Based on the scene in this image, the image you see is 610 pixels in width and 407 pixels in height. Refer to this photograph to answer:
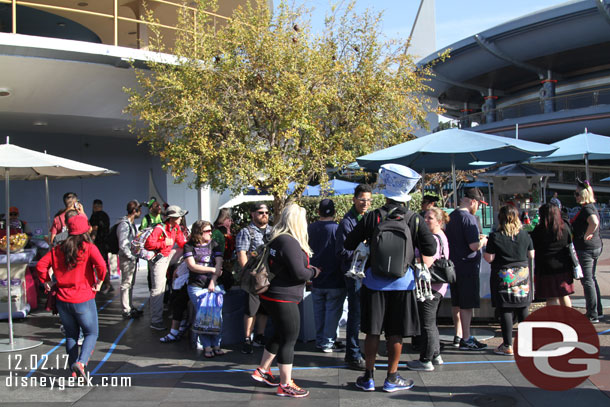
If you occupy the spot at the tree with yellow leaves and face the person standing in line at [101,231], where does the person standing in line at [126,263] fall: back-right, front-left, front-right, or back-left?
front-left

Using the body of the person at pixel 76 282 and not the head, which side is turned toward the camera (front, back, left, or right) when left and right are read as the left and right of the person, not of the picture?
back

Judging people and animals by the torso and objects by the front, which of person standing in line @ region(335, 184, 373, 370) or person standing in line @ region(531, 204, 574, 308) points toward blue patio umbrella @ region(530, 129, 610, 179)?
person standing in line @ region(531, 204, 574, 308)

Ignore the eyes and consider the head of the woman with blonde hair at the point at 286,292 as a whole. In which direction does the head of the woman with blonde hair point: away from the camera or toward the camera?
away from the camera

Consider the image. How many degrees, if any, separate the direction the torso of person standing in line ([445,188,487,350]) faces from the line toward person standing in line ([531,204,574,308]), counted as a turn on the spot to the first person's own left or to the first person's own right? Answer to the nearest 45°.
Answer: approximately 45° to the first person's own left

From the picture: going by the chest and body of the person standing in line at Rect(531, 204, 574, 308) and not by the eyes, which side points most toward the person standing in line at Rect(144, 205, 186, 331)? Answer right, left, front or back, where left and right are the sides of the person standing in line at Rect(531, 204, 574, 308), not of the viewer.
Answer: left

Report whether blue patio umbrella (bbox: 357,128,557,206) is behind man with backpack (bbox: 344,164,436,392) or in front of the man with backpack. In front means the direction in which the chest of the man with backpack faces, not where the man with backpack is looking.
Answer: in front

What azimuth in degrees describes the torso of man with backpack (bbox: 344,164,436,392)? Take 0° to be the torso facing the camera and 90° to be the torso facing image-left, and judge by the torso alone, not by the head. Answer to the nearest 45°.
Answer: approximately 180°

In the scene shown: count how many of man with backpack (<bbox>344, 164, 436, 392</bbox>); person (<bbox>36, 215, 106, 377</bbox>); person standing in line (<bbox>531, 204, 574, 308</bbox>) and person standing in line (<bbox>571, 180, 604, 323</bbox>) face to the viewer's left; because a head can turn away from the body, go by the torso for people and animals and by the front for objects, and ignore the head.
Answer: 1

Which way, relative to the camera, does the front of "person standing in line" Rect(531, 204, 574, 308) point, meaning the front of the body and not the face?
away from the camera

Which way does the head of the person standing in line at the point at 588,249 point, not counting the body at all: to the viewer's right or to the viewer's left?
to the viewer's left
